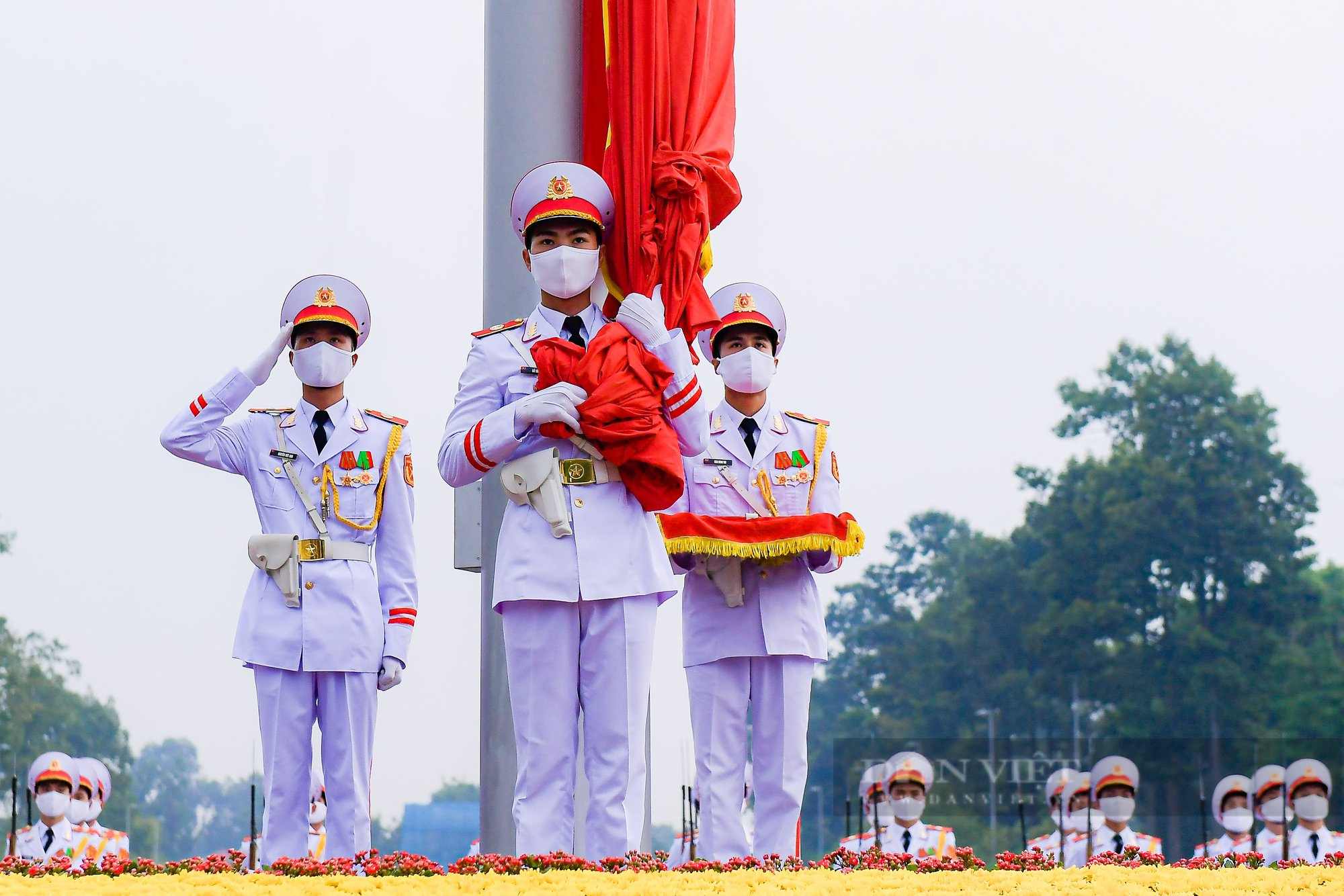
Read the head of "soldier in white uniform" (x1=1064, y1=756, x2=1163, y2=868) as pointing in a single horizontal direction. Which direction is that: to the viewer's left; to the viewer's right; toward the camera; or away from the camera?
toward the camera

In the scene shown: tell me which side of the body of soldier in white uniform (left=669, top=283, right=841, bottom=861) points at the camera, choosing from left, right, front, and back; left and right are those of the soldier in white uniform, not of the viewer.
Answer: front

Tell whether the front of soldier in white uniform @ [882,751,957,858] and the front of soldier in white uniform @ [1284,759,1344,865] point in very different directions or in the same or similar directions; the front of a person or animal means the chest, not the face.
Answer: same or similar directions

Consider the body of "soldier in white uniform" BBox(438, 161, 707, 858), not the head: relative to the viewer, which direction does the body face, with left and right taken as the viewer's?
facing the viewer

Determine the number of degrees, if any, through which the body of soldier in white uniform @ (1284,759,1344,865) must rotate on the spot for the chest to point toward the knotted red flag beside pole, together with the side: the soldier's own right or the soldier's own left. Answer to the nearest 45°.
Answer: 0° — they already face it

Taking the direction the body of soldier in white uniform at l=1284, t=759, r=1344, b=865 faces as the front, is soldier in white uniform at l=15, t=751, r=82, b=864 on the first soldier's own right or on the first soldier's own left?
on the first soldier's own right

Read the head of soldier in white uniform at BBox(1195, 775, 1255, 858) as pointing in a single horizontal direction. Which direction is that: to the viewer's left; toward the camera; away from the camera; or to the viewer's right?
toward the camera

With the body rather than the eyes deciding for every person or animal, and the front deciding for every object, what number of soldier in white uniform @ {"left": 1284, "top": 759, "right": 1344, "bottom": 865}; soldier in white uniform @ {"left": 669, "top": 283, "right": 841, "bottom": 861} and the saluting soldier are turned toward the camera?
3
